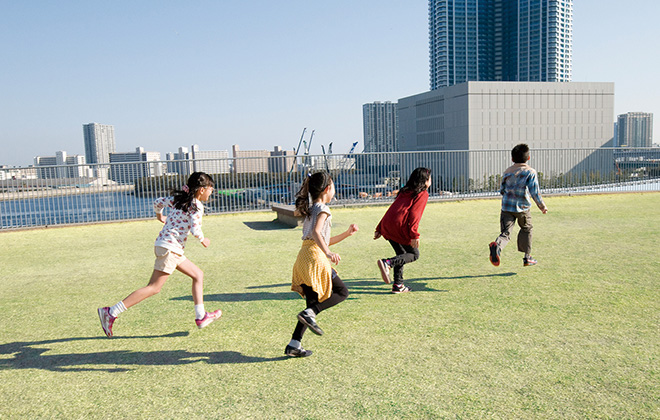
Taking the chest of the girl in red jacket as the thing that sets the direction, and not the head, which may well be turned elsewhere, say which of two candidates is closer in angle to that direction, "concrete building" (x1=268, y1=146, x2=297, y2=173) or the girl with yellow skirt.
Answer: the concrete building

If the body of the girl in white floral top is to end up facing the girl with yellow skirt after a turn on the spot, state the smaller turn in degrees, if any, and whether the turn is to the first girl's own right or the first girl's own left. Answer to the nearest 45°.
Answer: approximately 45° to the first girl's own right

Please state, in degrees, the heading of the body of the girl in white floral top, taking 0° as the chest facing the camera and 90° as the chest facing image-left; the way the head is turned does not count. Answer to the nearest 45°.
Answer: approximately 270°

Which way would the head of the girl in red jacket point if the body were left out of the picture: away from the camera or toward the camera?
away from the camera

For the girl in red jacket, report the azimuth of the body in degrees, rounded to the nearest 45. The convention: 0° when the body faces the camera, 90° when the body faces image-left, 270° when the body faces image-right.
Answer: approximately 225°
